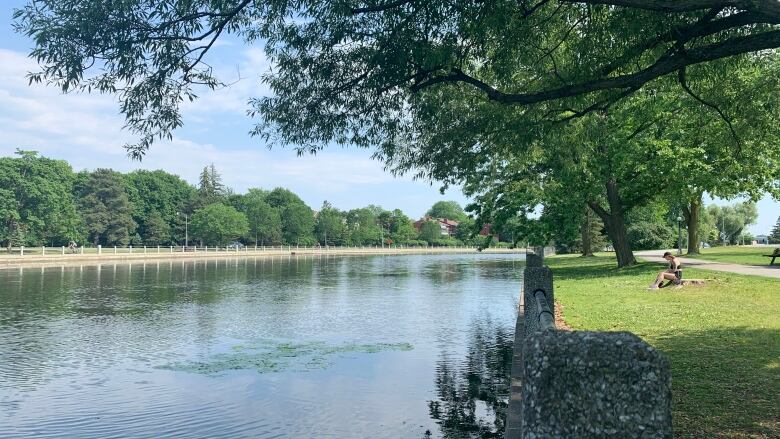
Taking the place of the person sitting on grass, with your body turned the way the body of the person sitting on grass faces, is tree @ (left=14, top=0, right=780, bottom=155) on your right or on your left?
on your left

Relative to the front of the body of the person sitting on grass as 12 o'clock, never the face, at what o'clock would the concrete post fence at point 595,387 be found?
The concrete post fence is roughly at 9 o'clock from the person sitting on grass.

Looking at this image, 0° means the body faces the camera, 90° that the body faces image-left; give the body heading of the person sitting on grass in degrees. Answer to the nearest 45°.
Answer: approximately 90°
